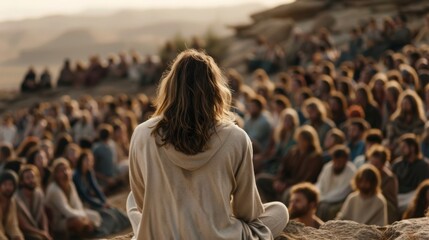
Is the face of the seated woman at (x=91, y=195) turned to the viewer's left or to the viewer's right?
to the viewer's right

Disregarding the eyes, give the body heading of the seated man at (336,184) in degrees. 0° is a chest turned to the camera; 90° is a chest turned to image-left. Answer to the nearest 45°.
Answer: approximately 45°

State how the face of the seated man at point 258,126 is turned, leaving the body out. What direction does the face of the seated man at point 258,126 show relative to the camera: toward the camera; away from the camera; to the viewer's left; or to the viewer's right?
toward the camera

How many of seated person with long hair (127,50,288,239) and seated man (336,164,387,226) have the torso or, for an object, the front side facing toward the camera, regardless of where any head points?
1

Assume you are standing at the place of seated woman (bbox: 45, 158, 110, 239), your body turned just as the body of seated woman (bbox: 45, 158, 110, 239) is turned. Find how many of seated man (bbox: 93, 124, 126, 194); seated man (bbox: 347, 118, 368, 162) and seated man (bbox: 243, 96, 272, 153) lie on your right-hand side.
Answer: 0

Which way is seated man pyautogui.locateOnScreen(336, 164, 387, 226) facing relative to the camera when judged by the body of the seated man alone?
toward the camera

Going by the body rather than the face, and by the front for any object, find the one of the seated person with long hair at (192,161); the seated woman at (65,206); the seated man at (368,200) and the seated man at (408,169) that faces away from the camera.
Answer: the seated person with long hair

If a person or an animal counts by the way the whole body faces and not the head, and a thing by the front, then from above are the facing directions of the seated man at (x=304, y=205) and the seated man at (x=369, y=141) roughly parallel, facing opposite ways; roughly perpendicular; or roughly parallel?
roughly parallel

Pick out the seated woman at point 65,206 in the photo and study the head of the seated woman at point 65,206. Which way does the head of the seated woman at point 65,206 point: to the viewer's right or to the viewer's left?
to the viewer's right

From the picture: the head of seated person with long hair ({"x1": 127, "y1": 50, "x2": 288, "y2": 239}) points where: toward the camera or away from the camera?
away from the camera

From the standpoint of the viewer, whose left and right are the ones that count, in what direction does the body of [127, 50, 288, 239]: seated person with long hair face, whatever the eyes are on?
facing away from the viewer

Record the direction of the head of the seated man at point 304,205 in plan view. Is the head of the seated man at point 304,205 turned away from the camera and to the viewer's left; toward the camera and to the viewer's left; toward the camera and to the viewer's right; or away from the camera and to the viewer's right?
toward the camera and to the viewer's left

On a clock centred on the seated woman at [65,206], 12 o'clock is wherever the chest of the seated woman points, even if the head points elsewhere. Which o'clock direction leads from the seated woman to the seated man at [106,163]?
The seated man is roughly at 8 o'clock from the seated woman.

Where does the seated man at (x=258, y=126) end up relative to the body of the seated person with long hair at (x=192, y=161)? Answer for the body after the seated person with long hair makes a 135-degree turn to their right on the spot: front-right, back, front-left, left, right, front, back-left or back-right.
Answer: back-left

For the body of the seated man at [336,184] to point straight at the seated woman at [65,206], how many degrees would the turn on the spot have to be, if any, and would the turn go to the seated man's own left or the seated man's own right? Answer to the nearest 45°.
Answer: approximately 45° to the seated man's own right

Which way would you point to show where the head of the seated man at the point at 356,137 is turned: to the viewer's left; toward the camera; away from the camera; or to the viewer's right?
toward the camera
